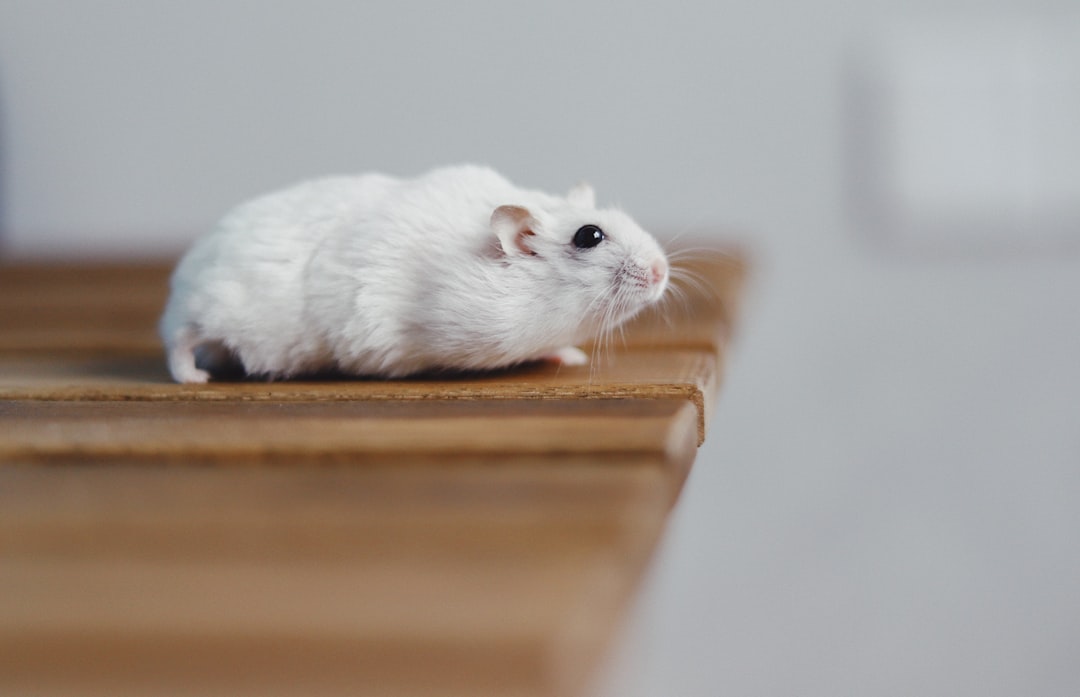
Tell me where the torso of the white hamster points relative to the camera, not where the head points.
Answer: to the viewer's right
